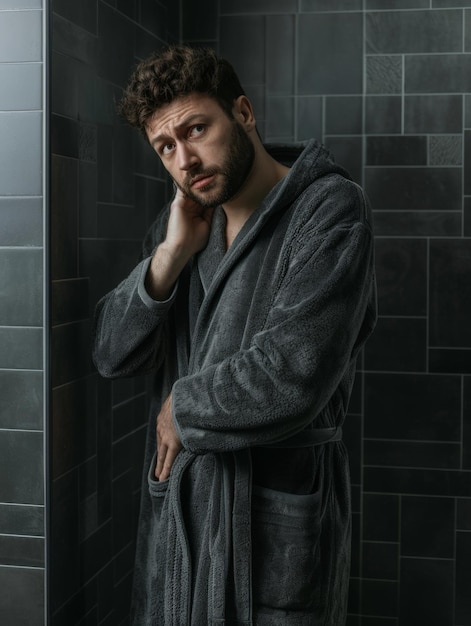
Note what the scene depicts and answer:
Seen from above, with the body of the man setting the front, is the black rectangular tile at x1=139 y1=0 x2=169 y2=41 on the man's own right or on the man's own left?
on the man's own right

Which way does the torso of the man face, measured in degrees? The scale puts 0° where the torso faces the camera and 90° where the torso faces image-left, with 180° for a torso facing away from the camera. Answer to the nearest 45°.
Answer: approximately 45°

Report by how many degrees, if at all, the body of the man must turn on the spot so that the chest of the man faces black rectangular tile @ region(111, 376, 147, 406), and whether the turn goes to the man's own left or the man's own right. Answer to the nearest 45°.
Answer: approximately 90° to the man's own right
